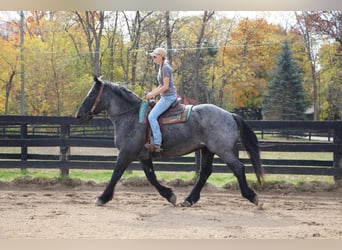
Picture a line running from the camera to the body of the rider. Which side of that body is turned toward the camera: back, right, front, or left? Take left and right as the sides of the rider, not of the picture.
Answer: left

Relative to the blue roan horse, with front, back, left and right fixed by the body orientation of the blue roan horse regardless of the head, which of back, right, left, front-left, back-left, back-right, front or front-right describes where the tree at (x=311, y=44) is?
back-right

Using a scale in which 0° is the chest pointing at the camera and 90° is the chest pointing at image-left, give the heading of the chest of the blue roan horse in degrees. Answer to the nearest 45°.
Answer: approximately 90°

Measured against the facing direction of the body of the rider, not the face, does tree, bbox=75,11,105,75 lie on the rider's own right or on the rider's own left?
on the rider's own right

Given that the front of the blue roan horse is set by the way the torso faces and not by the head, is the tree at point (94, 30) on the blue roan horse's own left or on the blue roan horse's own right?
on the blue roan horse's own right

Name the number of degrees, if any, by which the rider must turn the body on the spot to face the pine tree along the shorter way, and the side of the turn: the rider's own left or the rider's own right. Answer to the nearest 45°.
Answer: approximately 135° to the rider's own right

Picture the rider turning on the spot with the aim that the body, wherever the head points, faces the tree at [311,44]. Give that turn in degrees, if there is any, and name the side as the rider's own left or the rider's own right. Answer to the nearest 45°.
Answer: approximately 135° to the rider's own right

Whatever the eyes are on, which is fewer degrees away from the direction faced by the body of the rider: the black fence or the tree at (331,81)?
the black fence

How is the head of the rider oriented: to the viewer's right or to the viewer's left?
to the viewer's left

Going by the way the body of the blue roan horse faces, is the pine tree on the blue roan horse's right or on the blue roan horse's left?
on the blue roan horse's right
